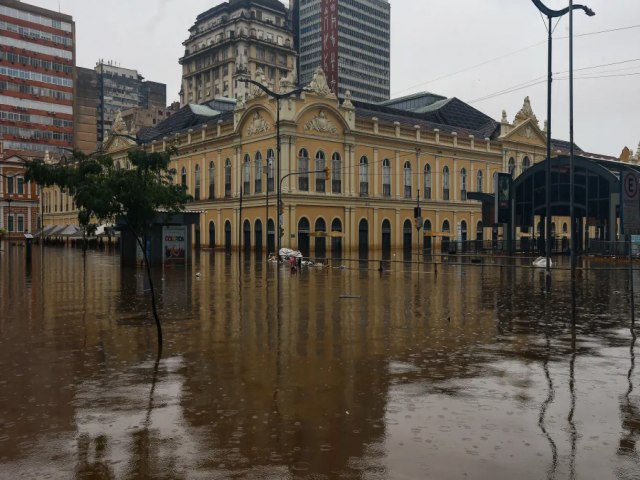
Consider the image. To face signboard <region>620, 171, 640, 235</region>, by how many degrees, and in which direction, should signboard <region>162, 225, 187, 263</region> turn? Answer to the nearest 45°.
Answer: approximately 45° to its left

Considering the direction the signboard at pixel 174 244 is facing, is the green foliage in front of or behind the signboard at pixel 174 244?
in front

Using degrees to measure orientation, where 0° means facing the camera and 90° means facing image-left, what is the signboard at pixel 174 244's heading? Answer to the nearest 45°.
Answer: approximately 0°
